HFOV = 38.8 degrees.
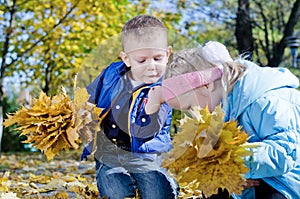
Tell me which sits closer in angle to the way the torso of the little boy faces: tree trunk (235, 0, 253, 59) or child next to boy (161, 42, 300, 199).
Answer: the child next to boy

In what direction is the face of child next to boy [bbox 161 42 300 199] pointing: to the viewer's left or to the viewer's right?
to the viewer's left

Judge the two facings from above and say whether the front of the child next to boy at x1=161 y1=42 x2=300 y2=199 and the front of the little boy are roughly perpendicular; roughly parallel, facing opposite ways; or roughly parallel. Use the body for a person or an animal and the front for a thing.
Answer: roughly perpendicular

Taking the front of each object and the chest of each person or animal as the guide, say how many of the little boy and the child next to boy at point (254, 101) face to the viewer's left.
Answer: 1

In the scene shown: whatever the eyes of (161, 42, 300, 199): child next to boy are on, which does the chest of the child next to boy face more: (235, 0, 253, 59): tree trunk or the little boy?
the little boy

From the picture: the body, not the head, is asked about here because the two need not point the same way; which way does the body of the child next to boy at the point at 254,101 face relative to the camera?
to the viewer's left

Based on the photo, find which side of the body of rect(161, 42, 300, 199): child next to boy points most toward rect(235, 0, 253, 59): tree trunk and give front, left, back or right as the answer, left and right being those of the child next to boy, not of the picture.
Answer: right

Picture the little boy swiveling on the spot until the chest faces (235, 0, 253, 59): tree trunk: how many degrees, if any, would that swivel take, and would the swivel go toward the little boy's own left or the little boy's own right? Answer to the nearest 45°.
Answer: approximately 180°

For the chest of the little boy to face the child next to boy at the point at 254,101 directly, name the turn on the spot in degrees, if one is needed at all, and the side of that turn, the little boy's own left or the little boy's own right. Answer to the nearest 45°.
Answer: approximately 45° to the little boy's own left

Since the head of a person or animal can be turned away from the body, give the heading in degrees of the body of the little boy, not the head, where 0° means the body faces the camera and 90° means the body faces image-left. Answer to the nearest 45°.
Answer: approximately 0°
